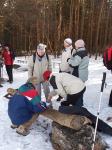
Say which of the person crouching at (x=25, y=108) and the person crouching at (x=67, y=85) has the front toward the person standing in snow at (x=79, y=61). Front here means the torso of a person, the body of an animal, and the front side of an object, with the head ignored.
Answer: the person crouching at (x=25, y=108)

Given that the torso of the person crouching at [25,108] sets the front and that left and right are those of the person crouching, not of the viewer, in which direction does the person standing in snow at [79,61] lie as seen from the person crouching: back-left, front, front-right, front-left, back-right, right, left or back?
front

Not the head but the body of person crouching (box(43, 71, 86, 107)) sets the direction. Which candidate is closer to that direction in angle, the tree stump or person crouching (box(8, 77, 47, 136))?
the person crouching

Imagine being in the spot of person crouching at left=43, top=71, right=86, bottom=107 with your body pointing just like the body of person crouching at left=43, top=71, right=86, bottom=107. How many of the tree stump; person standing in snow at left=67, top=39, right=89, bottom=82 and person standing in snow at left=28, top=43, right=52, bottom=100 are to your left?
1

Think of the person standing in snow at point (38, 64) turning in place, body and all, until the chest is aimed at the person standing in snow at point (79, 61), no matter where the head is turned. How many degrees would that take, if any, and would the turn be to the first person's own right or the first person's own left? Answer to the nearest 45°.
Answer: approximately 45° to the first person's own left

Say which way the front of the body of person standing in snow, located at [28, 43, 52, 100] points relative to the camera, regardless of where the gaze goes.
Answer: toward the camera

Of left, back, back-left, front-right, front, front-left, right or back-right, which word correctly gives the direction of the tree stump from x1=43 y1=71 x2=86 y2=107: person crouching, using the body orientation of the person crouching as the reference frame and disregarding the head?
left

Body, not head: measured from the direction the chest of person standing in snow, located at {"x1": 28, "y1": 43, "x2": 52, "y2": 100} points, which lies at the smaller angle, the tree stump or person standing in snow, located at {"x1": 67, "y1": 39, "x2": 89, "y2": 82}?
the tree stump

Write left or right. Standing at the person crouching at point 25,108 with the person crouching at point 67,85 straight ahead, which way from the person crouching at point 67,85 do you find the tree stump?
right

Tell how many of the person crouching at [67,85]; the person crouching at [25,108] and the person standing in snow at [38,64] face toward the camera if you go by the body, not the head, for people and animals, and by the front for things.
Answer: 1

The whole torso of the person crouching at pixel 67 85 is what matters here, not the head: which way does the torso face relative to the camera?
to the viewer's left

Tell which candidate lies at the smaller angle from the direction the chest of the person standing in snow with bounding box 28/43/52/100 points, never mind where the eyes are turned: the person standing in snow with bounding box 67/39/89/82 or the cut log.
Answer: the cut log
